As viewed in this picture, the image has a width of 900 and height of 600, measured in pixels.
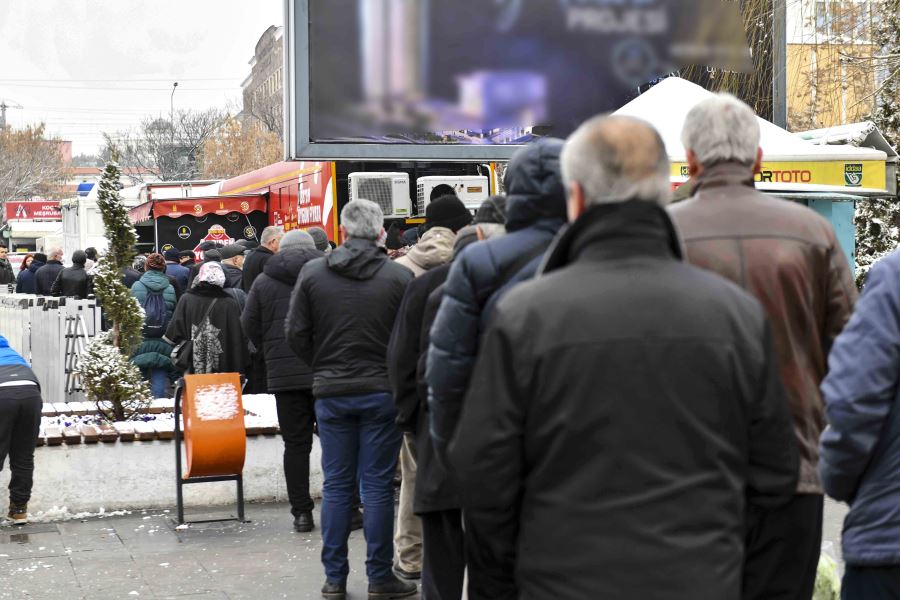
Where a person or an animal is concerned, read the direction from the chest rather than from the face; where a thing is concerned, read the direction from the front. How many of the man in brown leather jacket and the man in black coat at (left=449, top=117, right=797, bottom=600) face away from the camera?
2

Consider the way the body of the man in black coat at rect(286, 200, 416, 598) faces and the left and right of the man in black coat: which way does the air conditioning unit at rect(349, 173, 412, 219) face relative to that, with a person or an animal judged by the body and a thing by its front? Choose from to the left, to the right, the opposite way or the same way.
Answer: the opposite way

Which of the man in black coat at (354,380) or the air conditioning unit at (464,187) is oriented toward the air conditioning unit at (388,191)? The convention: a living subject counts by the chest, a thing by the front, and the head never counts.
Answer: the man in black coat

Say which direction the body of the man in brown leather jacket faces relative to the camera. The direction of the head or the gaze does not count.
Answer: away from the camera

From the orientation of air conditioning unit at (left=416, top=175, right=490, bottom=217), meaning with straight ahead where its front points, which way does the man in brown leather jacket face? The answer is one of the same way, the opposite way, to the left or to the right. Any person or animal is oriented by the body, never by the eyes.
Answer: the opposite way

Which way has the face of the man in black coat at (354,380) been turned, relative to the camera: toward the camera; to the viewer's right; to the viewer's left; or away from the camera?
away from the camera

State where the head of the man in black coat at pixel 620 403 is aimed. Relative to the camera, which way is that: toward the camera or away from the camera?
away from the camera

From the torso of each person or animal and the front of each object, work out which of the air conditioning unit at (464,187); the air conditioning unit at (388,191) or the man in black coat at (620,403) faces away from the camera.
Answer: the man in black coat

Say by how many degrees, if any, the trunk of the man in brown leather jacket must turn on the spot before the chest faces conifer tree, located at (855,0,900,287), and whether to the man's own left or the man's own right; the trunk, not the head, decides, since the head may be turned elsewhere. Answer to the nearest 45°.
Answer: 0° — they already face it

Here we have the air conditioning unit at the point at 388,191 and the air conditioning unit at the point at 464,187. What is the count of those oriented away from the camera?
0

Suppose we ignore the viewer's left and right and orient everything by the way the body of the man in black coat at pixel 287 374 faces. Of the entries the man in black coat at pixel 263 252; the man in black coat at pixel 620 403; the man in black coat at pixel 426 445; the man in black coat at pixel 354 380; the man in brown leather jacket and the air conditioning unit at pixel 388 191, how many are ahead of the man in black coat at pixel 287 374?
2

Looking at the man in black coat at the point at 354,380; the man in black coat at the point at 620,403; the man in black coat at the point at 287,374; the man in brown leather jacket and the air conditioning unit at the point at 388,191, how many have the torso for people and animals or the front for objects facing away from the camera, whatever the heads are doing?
4

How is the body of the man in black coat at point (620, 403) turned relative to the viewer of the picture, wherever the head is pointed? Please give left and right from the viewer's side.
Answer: facing away from the viewer

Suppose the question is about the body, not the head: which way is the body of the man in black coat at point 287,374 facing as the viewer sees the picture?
away from the camera

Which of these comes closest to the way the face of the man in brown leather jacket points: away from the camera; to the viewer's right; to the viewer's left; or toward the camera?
away from the camera

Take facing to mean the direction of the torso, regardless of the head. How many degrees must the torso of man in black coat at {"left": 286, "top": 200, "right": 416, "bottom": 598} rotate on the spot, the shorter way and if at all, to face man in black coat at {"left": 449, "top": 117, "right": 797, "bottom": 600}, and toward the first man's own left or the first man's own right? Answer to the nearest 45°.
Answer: approximately 180°

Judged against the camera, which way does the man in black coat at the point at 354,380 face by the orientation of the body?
away from the camera
